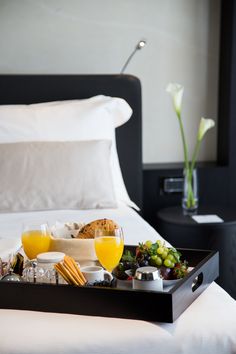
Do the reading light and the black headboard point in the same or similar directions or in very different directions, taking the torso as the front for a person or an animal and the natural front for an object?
same or similar directions

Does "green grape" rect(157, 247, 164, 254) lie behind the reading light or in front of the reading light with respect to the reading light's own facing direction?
in front

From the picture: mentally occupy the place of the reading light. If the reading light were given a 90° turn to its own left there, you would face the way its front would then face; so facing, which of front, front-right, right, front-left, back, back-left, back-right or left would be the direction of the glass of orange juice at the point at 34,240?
right

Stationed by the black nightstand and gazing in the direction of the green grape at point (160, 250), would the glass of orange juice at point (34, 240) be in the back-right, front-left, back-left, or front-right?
front-right

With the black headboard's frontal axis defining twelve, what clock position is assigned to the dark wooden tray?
The dark wooden tray is roughly at 12 o'clock from the black headboard.

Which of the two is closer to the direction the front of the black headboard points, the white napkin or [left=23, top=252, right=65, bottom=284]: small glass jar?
the small glass jar

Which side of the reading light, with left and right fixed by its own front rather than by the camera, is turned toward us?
front

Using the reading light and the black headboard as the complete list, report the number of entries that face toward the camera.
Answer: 2

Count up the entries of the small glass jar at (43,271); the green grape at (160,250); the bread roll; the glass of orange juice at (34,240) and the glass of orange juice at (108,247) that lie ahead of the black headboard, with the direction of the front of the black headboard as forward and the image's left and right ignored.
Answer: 5

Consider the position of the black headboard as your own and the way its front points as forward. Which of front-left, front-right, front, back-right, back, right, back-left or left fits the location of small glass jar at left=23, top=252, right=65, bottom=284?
front

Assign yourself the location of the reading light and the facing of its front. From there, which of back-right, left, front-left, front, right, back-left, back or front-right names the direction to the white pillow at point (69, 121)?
front-right

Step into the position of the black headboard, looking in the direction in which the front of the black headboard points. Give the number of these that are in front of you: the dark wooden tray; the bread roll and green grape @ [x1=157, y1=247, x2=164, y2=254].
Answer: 3

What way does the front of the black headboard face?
toward the camera

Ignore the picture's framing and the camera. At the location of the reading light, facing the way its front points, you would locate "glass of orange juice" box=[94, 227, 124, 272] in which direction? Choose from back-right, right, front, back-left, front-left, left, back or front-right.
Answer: front
